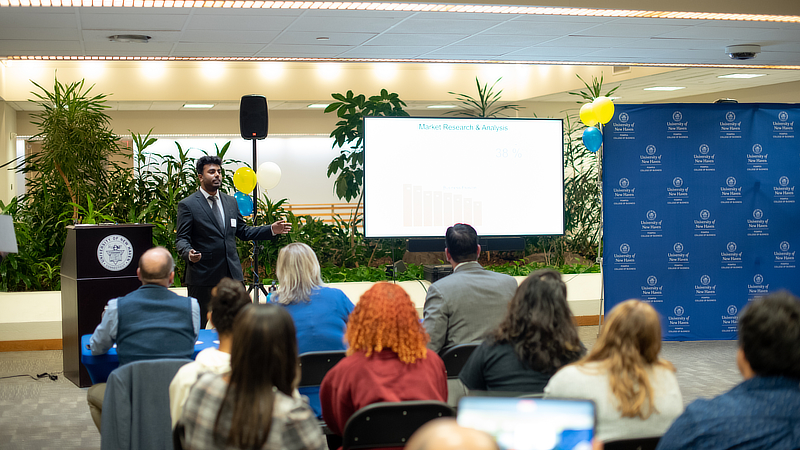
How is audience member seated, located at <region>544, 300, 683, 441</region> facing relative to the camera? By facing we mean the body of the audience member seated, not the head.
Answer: away from the camera

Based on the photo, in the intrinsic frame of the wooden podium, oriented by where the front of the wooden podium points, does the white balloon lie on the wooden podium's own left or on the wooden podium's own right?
on the wooden podium's own left

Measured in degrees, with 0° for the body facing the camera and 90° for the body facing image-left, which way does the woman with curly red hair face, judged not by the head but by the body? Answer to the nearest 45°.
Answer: approximately 180°

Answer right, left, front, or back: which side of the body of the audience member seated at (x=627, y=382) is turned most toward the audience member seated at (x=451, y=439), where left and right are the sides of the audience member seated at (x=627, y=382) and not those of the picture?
back

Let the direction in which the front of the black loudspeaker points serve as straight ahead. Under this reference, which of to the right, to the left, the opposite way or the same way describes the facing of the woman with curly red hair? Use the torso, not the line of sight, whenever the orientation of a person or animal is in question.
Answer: the opposite way

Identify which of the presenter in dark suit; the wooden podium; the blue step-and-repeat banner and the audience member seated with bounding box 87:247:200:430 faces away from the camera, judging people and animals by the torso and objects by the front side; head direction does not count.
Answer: the audience member seated

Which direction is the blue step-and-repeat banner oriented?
toward the camera

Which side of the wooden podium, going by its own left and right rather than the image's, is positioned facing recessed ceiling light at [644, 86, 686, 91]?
left

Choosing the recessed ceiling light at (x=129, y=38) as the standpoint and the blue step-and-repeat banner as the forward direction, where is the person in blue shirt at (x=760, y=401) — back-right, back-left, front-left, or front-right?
front-right

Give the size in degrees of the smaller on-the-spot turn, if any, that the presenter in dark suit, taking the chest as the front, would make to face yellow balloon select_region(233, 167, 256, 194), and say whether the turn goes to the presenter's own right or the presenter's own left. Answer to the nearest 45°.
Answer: approximately 90° to the presenter's own left

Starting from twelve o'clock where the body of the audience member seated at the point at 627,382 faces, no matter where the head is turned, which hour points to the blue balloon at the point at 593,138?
The blue balloon is roughly at 12 o'clock from the audience member seated.

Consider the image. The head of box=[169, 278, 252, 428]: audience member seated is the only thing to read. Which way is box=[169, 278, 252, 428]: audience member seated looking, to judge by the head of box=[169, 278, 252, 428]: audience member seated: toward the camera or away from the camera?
away from the camera

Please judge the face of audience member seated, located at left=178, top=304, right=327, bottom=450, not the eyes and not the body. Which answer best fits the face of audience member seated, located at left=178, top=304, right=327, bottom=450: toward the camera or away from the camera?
away from the camera

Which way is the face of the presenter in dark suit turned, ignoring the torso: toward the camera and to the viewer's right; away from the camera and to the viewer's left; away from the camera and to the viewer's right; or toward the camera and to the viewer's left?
toward the camera and to the viewer's right

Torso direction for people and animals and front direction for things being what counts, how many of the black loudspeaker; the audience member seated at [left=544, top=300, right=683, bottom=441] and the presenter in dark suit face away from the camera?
1

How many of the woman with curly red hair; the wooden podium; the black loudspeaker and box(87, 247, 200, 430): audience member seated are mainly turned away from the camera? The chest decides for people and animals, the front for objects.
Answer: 2

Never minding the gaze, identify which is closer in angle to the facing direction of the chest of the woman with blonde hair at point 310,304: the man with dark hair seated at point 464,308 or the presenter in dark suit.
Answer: the presenter in dark suit

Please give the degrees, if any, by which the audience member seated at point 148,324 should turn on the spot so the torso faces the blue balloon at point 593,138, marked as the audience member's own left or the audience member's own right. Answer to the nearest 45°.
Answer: approximately 45° to the audience member's own right
